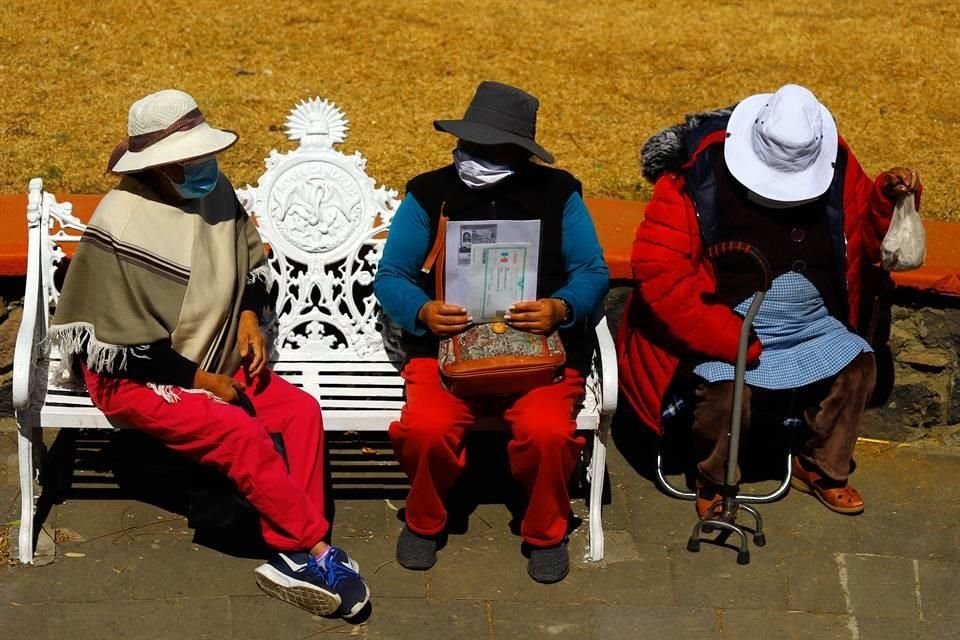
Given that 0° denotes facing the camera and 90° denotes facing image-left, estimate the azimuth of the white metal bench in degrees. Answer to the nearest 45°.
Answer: approximately 0°
